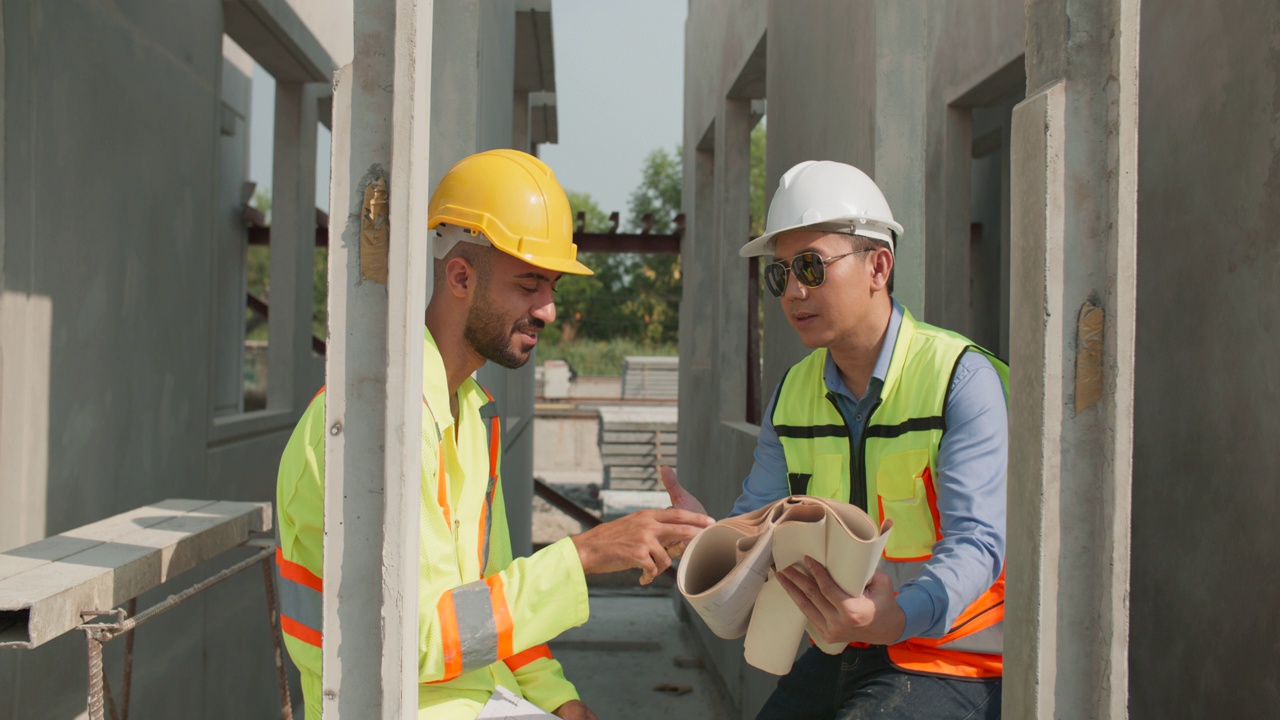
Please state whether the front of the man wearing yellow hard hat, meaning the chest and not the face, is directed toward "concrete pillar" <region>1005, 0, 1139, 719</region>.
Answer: yes

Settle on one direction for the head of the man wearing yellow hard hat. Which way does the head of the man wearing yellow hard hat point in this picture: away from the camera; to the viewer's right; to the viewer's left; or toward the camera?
to the viewer's right

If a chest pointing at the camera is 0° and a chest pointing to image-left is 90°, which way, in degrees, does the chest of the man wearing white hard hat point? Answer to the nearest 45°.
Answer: approximately 45°

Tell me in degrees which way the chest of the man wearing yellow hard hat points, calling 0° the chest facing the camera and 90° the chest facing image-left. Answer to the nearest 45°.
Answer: approximately 315°

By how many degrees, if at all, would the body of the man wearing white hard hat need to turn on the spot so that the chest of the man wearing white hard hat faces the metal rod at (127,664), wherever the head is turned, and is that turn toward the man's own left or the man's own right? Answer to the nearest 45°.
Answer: approximately 45° to the man's own right

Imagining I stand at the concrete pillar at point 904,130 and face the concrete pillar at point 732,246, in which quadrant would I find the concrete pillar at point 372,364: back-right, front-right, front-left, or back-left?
back-left

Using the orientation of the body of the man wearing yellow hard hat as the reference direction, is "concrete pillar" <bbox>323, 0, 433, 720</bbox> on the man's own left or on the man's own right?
on the man's own right

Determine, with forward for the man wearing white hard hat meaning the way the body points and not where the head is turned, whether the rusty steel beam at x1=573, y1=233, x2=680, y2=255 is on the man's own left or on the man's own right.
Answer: on the man's own right

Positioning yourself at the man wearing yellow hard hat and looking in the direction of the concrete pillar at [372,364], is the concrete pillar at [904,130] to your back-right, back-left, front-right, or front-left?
back-left

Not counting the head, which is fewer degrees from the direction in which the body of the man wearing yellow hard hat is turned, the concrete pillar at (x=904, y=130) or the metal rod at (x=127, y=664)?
the concrete pillar
